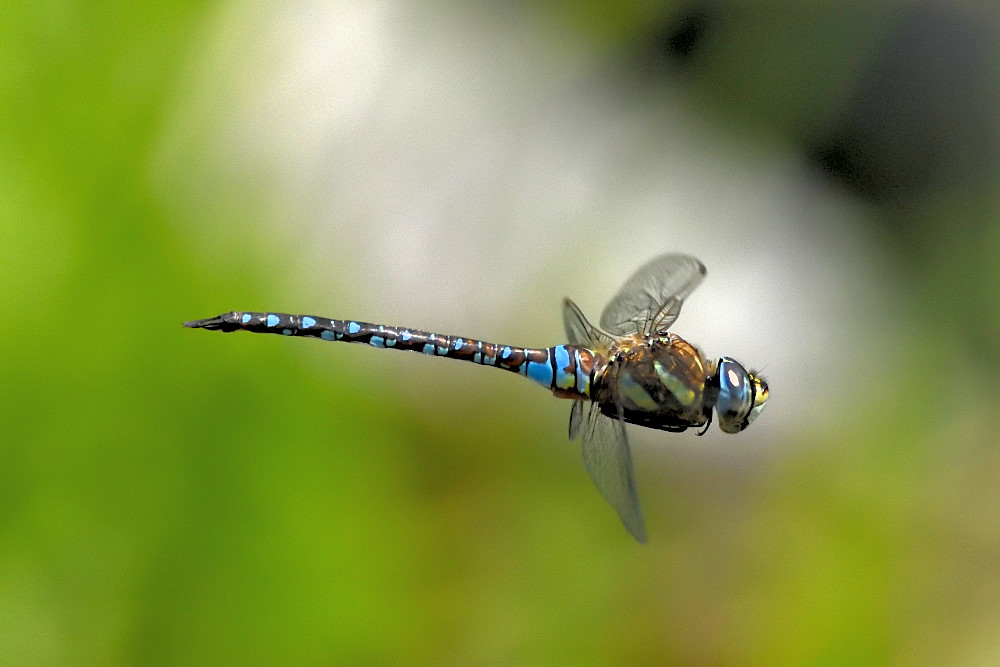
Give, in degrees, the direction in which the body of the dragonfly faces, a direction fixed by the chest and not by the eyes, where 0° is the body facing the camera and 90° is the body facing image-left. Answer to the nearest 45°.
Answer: approximately 270°
